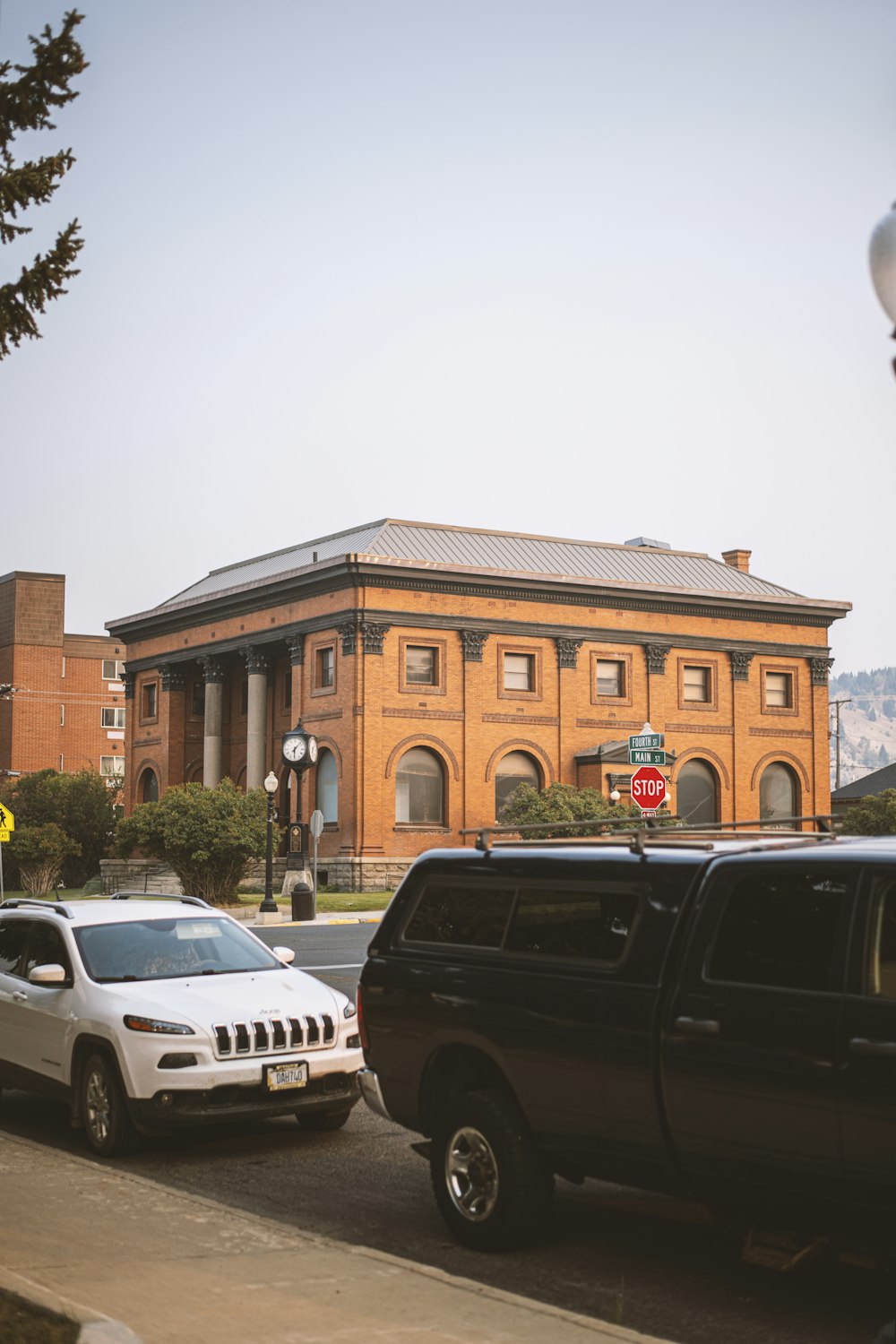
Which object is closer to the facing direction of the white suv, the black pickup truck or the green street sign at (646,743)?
the black pickup truck

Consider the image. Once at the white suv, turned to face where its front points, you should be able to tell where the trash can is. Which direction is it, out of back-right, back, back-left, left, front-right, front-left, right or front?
back-left

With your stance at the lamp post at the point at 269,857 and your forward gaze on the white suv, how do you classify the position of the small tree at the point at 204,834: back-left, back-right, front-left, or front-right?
back-right

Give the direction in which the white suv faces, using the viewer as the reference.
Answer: facing the viewer and to the right of the viewer

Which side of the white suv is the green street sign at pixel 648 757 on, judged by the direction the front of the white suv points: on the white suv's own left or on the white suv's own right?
on the white suv's own left

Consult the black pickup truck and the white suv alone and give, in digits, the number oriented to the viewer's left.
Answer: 0

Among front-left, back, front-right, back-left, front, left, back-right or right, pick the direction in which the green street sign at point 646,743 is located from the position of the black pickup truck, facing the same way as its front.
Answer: back-left

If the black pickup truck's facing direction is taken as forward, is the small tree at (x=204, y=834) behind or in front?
behind

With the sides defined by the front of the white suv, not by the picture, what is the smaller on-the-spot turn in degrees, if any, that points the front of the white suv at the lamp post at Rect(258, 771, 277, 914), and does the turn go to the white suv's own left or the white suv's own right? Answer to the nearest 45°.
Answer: approximately 135° to the white suv's own left

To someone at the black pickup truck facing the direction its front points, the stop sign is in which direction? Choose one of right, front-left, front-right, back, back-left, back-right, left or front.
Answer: back-left

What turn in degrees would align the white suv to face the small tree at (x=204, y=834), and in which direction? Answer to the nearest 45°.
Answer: approximately 135° to its left
